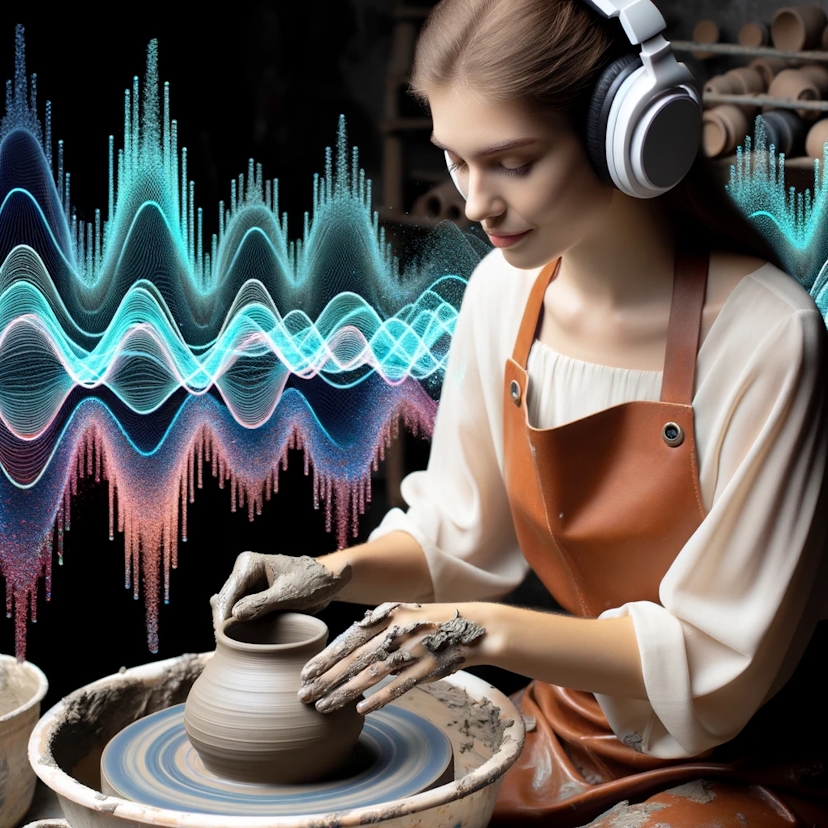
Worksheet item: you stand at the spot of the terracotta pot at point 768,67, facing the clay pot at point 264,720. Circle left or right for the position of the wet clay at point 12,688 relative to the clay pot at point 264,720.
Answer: right

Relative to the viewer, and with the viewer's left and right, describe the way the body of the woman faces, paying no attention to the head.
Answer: facing the viewer and to the left of the viewer

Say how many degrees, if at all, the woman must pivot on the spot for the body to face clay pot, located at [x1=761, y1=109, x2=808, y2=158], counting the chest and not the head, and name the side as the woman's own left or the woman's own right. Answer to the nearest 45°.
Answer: approximately 180°

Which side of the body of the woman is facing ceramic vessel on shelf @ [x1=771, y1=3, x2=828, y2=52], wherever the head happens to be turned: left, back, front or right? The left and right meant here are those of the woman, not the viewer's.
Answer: back

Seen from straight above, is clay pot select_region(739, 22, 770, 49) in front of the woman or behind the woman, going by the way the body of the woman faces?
behind

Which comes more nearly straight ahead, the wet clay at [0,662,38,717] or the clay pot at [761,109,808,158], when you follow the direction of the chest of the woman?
the wet clay

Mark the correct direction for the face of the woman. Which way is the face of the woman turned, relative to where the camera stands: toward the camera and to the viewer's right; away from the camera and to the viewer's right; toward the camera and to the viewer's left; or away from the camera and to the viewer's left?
toward the camera and to the viewer's left

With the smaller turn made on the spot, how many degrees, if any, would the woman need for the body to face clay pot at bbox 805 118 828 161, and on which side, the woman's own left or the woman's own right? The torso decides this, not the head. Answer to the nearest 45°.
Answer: approximately 180°

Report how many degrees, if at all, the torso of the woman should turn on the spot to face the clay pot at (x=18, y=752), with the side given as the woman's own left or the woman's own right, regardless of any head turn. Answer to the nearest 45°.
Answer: approximately 45° to the woman's own right

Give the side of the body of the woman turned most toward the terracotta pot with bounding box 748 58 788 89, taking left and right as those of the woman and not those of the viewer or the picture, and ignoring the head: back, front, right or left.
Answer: back
